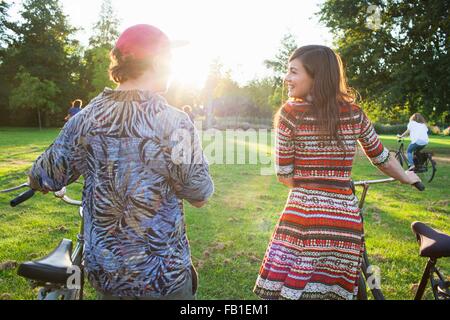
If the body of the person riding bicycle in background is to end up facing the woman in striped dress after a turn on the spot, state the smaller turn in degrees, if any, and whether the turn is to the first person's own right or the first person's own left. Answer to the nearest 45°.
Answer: approximately 135° to the first person's own left

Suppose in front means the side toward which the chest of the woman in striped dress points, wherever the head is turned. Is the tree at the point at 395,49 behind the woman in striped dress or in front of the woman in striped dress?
in front

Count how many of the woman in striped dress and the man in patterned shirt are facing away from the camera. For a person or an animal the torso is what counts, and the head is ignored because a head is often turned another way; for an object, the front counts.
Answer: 2

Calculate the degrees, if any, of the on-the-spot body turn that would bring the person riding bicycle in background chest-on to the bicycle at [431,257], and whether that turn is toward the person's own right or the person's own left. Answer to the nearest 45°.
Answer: approximately 135° to the person's own left

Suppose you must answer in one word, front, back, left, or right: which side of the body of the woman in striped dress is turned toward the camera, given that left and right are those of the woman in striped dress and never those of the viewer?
back

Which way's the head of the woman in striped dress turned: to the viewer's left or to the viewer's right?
to the viewer's left

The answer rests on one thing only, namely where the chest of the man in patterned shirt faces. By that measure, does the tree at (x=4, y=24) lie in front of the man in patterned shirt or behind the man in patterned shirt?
in front

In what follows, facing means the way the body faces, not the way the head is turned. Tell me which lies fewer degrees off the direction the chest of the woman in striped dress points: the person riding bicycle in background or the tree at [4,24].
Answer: the person riding bicycle in background

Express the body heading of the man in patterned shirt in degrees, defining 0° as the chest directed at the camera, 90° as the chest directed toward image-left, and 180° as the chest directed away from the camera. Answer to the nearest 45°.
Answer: approximately 180°

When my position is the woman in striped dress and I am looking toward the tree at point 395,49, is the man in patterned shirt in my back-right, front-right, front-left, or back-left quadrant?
back-left

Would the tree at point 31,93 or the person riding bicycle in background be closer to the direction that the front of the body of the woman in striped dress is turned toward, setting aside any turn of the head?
the person riding bicycle in background

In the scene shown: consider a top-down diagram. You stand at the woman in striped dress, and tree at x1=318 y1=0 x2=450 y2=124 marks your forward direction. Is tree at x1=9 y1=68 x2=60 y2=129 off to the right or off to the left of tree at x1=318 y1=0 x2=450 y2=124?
left

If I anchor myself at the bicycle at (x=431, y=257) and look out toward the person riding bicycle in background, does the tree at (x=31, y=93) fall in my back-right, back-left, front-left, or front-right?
front-left
